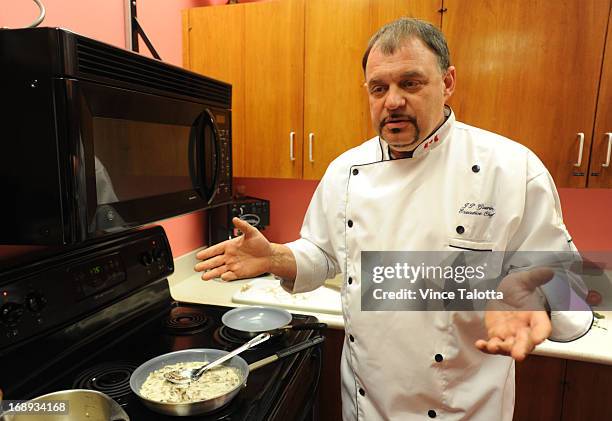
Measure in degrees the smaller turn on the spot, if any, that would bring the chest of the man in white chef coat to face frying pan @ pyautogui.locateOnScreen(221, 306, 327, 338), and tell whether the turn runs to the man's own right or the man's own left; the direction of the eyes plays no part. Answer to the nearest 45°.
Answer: approximately 45° to the man's own right

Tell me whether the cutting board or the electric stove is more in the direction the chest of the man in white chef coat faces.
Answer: the electric stove

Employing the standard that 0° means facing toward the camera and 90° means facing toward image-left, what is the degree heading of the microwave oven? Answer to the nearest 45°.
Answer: approximately 315°

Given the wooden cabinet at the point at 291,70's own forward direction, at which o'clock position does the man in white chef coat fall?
The man in white chef coat is roughly at 11 o'clock from the wooden cabinet.

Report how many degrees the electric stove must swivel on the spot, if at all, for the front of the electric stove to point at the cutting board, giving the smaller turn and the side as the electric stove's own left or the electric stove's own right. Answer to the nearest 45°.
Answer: approximately 90° to the electric stove's own left

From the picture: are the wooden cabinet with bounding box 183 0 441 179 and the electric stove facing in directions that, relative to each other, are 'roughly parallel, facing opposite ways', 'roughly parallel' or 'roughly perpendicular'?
roughly perpendicular

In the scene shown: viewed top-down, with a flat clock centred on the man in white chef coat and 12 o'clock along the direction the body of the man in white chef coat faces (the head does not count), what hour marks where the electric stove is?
The electric stove is roughly at 1 o'clock from the man in white chef coat.
